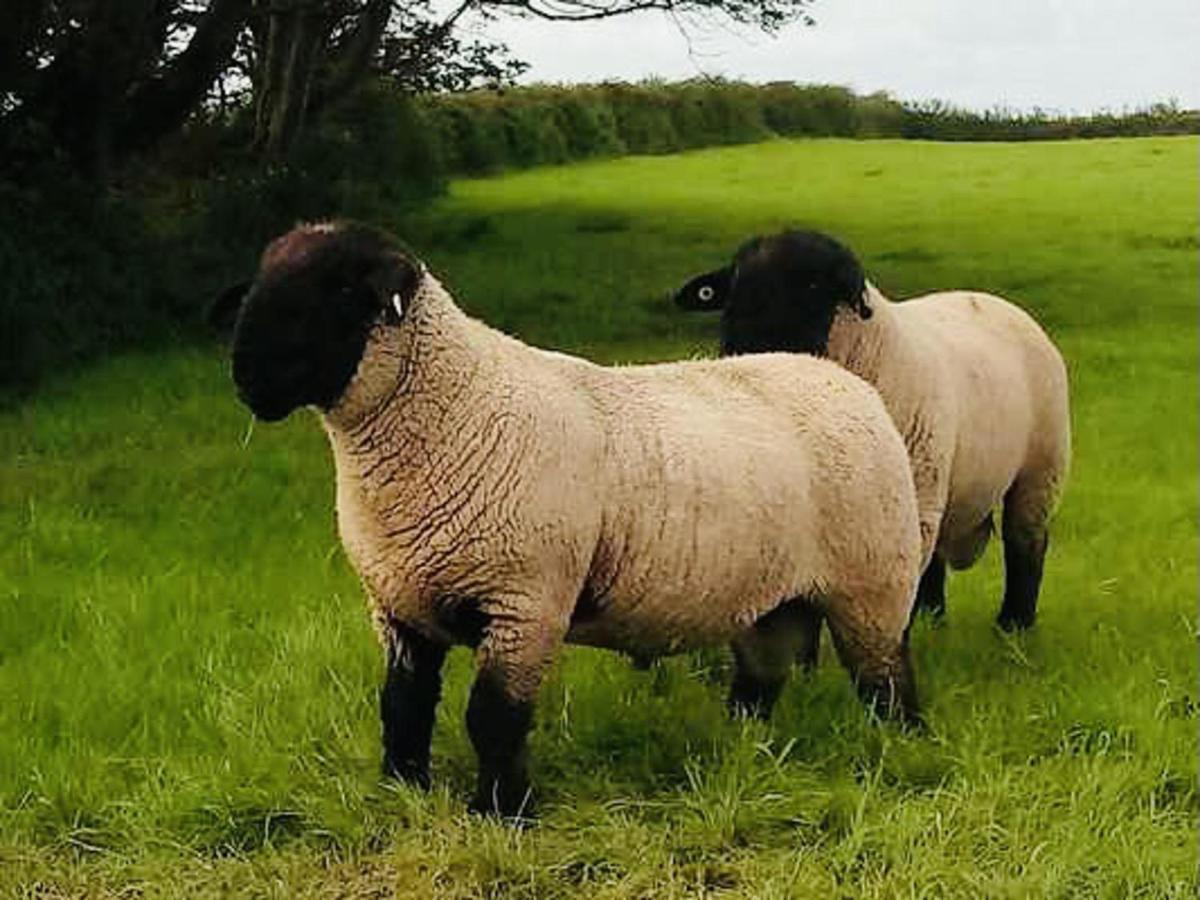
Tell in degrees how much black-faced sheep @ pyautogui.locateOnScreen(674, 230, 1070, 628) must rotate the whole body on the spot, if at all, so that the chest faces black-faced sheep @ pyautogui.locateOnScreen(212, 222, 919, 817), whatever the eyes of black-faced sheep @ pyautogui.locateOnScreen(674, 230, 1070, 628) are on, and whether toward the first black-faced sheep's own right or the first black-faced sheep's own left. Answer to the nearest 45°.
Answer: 0° — it already faces it

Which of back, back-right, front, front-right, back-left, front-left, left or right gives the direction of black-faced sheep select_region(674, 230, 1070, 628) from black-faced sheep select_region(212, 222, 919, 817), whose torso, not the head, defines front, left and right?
back

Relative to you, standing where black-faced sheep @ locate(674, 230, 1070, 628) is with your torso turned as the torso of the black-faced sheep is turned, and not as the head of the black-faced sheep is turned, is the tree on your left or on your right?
on your right
